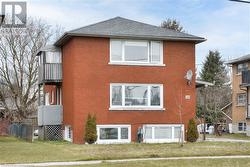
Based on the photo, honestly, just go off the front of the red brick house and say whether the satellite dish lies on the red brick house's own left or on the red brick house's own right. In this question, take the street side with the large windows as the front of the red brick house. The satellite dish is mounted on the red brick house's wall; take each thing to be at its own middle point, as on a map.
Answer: on the red brick house's own left

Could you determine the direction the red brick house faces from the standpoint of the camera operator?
facing the viewer

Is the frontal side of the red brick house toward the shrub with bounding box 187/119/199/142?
no
